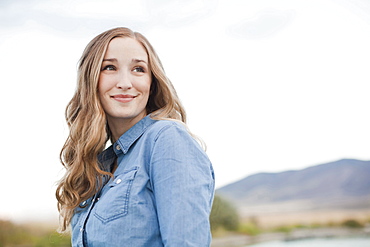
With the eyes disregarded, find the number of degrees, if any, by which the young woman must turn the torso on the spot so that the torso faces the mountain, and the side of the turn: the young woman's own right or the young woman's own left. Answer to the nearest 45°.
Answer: approximately 180°

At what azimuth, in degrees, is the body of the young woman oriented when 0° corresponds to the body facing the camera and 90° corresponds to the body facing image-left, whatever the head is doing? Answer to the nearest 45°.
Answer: approximately 45°
